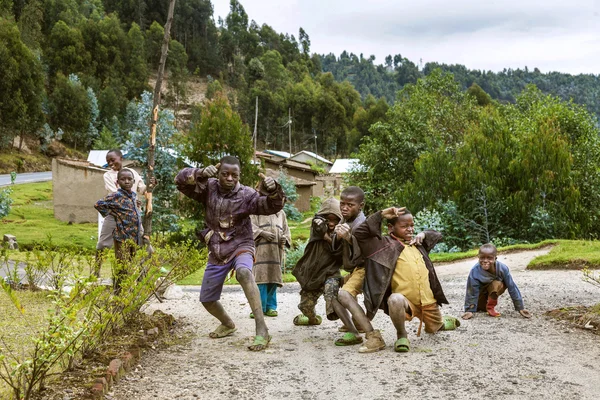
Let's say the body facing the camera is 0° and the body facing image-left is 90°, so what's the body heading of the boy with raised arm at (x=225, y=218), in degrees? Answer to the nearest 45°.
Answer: approximately 0°

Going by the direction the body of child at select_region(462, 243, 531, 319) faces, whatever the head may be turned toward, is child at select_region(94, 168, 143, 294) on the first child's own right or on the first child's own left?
on the first child's own right

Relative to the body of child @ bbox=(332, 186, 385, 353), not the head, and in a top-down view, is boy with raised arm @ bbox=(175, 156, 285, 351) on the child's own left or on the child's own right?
on the child's own right

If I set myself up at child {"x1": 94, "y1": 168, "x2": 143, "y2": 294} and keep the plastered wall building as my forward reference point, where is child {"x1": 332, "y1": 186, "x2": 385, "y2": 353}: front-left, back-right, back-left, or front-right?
back-right

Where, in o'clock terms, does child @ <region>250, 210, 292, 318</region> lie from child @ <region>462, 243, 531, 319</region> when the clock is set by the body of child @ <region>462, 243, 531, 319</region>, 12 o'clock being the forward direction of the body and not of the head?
child @ <region>250, 210, 292, 318</region> is roughly at 3 o'clock from child @ <region>462, 243, 531, 319</region>.

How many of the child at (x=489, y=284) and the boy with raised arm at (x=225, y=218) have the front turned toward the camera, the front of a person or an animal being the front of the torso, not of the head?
2

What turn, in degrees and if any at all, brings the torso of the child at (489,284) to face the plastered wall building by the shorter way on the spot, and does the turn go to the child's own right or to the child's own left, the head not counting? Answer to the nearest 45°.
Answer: approximately 135° to the child's own right
